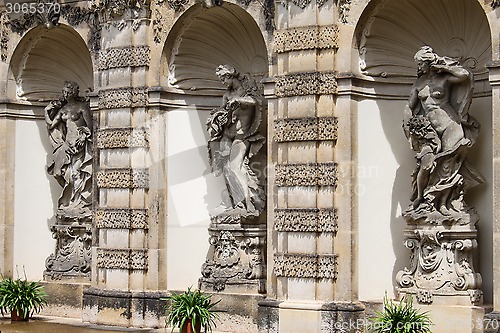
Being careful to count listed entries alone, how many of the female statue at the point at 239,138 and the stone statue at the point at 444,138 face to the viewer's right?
0

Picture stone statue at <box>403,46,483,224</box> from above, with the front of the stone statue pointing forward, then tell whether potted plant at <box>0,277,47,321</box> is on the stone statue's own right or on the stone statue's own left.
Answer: on the stone statue's own right

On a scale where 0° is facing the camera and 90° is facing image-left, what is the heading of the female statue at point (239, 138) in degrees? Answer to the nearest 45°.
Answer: approximately 45°

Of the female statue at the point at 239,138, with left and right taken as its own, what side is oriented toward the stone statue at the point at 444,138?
left

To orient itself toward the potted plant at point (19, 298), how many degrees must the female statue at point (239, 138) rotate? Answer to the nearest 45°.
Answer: approximately 45° to its right

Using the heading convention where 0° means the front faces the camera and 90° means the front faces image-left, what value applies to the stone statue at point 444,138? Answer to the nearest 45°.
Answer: approximately 45°

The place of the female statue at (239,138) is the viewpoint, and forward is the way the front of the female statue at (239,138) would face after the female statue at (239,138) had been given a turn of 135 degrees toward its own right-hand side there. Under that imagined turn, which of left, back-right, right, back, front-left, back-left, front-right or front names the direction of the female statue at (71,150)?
front-left

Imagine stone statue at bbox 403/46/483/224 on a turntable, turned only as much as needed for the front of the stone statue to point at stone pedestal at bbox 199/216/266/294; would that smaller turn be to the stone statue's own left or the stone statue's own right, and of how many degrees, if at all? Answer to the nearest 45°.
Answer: approximately 90° to the stone statue's own right

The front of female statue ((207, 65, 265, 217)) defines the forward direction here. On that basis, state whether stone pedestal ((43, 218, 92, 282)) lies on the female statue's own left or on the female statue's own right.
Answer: on the female statue's own right

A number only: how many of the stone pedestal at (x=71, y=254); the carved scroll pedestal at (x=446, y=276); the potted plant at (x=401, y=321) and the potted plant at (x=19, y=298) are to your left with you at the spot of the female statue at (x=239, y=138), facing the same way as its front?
2

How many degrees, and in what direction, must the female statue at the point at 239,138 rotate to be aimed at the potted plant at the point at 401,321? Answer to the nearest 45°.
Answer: approximately 90° to its left
